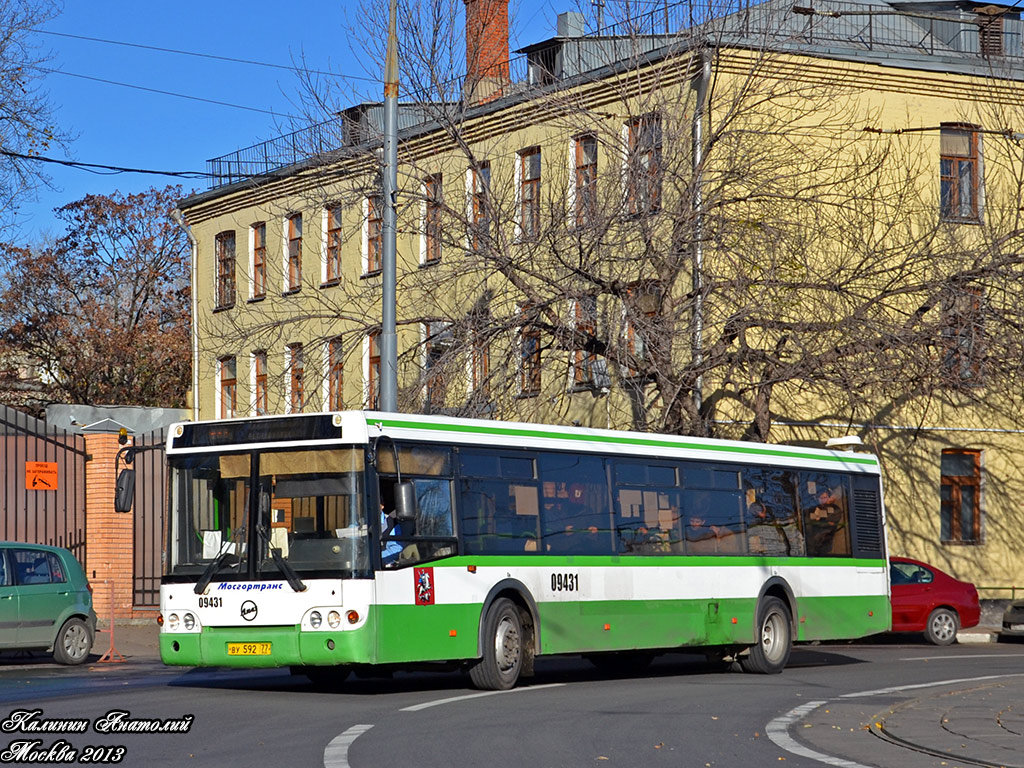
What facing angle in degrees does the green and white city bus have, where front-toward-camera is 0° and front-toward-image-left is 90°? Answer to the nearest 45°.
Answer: approximately 45°

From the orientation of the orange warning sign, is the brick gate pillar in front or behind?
behind

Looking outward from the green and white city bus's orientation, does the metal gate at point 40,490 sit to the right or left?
on its right

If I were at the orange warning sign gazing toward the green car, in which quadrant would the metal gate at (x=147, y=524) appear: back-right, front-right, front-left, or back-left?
back-left

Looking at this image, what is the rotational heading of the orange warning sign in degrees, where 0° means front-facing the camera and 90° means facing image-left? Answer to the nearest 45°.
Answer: approximately 0°
